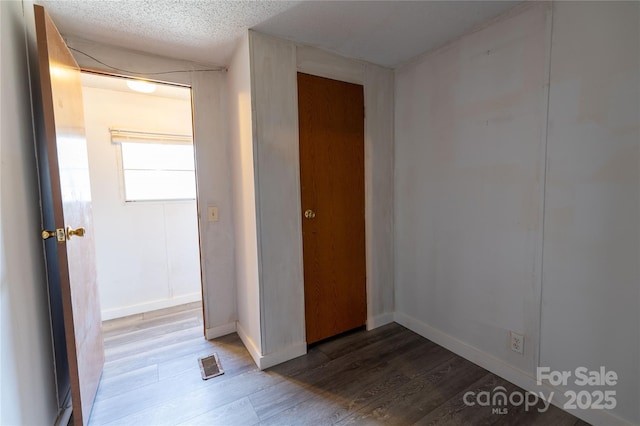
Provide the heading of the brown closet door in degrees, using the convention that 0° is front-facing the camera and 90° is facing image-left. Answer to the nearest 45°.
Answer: approximately 315°

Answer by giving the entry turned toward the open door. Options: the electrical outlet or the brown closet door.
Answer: the electrical outlet

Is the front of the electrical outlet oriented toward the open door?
yes

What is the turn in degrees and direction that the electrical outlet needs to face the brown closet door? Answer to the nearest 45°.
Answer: approximately 45° to its right

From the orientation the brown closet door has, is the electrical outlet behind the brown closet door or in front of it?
in front

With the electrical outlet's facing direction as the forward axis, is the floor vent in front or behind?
in front

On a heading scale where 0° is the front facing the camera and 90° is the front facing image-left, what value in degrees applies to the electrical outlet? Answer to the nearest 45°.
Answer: approximately 45°

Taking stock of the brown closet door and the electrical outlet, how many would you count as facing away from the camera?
0

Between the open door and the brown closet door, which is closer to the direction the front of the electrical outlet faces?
the open door
